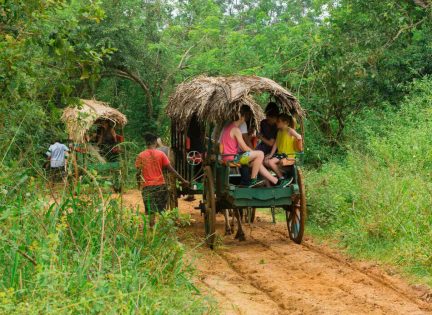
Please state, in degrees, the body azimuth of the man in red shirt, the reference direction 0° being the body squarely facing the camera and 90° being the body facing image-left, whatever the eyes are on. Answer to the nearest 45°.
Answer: approximately 180°

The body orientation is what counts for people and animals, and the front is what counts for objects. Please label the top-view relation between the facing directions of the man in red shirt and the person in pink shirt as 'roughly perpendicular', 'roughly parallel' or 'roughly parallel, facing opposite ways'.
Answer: roughly perpendicular

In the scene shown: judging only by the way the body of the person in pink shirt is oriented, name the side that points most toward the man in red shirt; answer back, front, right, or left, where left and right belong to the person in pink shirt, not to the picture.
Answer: back

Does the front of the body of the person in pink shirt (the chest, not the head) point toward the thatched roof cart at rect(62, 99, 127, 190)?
no

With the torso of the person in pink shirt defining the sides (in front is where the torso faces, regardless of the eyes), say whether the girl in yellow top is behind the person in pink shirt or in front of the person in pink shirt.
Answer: in front

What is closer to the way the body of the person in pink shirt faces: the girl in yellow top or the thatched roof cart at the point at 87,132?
the girl in yellow top

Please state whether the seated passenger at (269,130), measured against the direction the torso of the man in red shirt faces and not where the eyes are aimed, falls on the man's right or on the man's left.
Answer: on the man's right

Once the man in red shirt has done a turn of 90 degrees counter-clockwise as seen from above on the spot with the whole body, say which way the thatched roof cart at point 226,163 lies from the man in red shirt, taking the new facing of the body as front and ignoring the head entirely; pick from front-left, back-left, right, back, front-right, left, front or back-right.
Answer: back

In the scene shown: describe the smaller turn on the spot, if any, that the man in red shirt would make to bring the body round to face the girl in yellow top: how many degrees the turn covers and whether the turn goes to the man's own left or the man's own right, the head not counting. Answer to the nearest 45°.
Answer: approximately 90° to the man's own right

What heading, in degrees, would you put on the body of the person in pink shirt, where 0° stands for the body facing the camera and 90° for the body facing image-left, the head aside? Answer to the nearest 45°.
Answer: approximately 270°

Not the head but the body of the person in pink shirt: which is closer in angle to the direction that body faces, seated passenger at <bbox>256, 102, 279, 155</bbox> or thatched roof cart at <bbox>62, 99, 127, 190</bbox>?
the seated passenger

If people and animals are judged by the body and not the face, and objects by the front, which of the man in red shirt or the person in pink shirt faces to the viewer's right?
the person in pink shirt

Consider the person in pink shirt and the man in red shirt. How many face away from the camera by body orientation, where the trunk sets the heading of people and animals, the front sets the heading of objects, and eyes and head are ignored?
1

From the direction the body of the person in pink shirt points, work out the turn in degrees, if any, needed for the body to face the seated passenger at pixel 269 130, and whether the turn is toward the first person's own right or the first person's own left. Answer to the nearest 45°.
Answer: approximately 45° to the first person's own left
